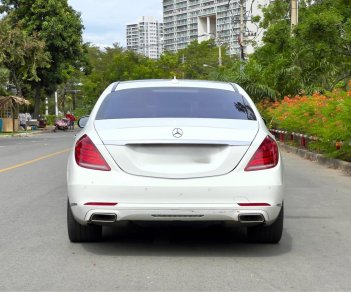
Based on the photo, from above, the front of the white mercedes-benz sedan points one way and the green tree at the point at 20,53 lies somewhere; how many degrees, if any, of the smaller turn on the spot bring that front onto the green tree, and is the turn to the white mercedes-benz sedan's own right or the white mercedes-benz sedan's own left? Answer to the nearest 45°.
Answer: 0° — it already faces it

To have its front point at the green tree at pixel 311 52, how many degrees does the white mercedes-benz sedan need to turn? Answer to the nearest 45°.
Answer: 0° — it already faces it

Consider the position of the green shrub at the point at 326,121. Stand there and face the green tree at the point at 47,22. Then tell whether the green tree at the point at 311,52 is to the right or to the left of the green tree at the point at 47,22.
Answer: right

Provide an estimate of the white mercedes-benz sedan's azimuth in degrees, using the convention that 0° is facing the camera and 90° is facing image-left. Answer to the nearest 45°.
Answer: approximately 180°

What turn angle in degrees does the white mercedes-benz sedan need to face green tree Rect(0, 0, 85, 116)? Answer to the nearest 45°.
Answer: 0° — it already faces it
